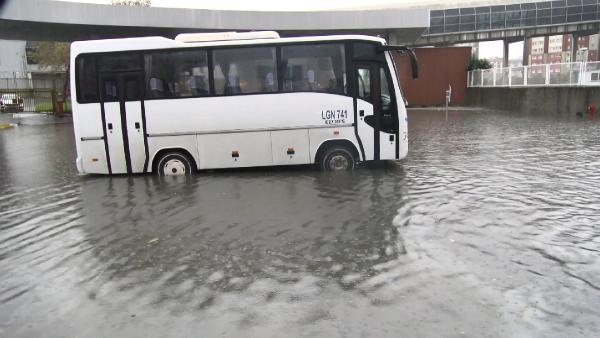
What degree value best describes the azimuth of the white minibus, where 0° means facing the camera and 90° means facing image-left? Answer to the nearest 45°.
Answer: approximately 270°

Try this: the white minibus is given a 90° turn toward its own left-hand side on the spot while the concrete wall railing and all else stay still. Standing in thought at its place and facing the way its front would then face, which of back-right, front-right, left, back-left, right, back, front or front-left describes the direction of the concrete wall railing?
front-right

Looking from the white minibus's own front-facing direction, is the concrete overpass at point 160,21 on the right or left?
on its left
